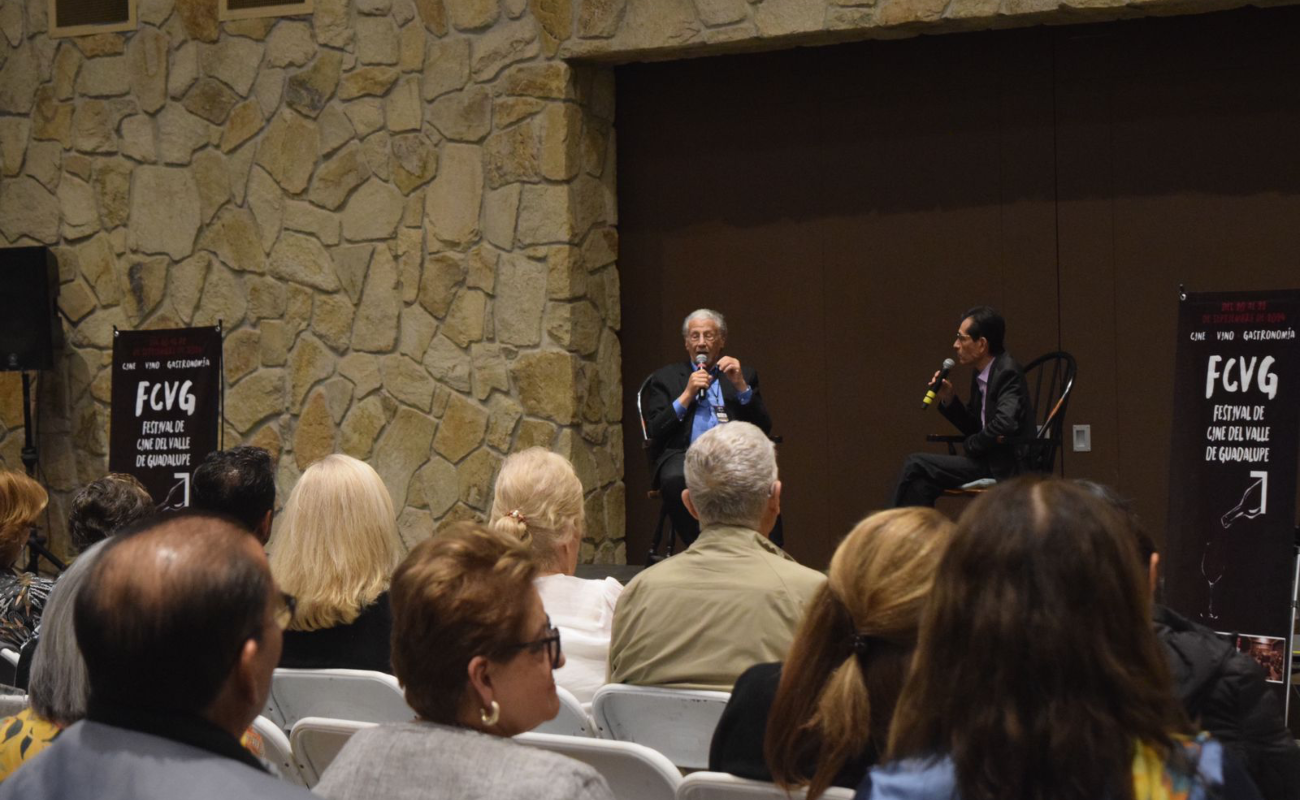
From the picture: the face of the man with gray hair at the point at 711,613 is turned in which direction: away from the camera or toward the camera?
away from the camera

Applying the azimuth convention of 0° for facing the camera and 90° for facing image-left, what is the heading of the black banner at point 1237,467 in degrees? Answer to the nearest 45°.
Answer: approximately 0°

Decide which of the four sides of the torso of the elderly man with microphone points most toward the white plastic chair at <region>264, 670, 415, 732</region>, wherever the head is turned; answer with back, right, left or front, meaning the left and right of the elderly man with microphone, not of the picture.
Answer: front

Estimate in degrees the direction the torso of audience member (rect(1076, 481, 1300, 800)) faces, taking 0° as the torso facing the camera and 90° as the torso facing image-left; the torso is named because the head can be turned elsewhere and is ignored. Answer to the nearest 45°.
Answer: approximately 180°

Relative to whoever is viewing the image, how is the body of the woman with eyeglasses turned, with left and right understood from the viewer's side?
facing away from the viewer and to the right of the viewer

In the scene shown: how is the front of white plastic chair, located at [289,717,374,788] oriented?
away from the camera

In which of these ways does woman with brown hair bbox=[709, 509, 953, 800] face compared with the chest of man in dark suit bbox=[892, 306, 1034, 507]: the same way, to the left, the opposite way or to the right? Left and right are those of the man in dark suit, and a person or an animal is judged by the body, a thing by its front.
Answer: to the right

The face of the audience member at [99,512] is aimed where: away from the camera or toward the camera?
away from the camera

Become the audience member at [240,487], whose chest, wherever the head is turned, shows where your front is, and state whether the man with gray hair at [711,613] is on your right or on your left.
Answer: on your right

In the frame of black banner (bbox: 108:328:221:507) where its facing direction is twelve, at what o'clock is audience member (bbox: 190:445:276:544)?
The audience member is roughly at 12 o'clock from the black banner.

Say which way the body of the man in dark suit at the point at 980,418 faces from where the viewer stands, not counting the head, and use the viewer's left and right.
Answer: facing to the left of the viewer

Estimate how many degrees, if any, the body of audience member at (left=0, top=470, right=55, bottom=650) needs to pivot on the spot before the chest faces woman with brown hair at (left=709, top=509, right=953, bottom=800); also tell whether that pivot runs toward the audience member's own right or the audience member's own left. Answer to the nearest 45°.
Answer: approximately 90° to the audience member's own right

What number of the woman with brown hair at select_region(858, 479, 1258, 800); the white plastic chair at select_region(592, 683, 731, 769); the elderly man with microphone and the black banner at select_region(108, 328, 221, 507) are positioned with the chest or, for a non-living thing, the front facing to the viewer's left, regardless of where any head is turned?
0

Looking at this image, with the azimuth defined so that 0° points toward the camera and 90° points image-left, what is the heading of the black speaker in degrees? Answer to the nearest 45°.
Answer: approximately 0°

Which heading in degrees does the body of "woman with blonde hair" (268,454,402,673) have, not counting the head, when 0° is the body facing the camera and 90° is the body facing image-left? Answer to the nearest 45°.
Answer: approximately 180°

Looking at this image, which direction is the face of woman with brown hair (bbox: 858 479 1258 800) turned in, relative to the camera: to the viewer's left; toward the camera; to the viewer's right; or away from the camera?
away from the camera

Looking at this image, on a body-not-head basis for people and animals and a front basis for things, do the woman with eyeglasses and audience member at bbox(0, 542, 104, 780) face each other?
no

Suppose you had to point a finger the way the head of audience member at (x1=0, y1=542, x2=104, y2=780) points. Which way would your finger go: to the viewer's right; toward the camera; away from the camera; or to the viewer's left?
away from the camera

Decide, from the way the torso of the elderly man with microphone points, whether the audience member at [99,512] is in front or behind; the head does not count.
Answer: in front
